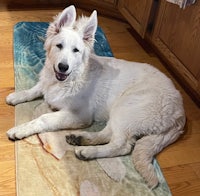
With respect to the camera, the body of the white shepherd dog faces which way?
to the viewer's left

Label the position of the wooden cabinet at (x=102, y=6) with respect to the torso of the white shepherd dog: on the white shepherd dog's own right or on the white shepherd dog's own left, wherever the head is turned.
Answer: on the white shepherd dog's own right
